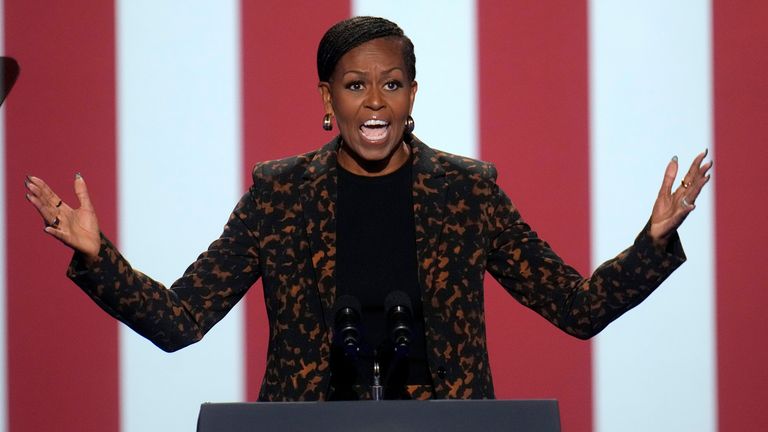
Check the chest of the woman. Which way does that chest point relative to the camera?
toward the camera

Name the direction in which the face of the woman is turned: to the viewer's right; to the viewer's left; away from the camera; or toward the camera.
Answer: toward the camera

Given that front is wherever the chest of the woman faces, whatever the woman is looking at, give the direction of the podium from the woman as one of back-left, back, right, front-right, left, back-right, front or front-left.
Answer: front
